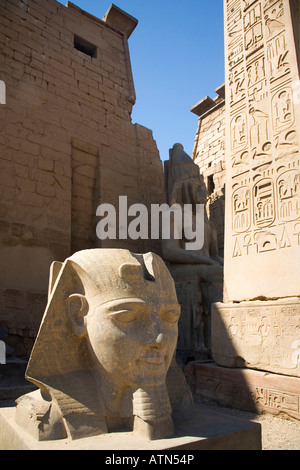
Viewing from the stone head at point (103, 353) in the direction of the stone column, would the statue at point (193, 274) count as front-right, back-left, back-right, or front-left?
front-left

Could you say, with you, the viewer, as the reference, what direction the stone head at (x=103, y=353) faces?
facing the viewer and to the right of the viewer

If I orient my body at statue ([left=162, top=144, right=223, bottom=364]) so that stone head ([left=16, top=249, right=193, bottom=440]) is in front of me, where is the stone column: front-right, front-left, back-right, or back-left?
front-left

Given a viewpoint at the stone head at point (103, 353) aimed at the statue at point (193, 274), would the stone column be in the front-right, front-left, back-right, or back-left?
front-right

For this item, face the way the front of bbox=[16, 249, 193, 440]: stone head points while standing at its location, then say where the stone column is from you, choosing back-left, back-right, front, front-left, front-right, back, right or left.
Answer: left

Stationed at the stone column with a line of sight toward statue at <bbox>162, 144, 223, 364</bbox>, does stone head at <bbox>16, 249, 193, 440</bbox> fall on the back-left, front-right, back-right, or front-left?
back-left

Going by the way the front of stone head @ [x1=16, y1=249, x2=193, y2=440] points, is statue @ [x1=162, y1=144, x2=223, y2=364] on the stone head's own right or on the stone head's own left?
on the stone head's own left
